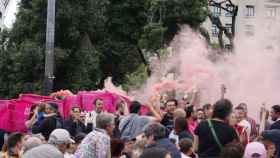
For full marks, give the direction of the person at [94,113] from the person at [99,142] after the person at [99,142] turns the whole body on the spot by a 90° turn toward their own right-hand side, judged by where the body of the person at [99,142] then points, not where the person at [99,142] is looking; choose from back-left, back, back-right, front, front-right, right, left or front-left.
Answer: back-left

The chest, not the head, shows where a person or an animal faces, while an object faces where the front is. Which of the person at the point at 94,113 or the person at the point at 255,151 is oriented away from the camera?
the person at the point at 255,151

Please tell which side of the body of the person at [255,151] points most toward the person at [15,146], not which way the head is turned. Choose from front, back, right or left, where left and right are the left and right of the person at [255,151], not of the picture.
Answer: left

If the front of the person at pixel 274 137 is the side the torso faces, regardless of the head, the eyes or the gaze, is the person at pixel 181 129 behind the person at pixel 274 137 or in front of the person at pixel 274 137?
in front

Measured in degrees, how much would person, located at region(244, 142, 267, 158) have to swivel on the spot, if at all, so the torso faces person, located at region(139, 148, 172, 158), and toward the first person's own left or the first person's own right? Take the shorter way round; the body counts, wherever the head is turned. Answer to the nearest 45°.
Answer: approximately 135° to the first person's own left

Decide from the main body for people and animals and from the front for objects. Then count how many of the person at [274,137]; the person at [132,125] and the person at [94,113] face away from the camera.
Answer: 1

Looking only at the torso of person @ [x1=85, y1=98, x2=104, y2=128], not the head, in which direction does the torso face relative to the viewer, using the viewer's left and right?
facing the viewer and to the right of the viewer

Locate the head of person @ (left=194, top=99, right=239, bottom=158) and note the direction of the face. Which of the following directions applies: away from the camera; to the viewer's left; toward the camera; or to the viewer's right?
away from the camera
